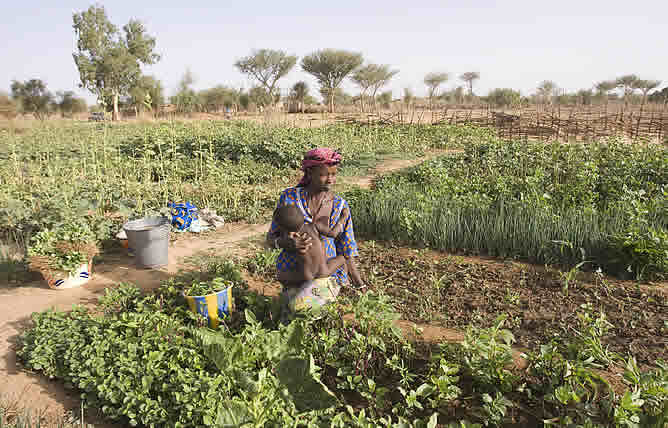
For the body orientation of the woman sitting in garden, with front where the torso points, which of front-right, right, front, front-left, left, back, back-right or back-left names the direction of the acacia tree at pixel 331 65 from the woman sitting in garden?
back-left

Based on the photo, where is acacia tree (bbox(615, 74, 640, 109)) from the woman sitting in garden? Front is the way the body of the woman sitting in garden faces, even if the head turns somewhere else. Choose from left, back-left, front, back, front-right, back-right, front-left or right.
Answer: left

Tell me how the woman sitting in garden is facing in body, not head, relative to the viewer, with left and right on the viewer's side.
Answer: facing the viewer and to the right of the viewer

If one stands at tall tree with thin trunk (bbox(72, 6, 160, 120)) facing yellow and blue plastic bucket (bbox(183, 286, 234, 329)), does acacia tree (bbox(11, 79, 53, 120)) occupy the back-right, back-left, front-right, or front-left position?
back-right

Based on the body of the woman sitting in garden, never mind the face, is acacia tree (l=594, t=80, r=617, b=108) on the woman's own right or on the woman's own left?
on the woman's own left

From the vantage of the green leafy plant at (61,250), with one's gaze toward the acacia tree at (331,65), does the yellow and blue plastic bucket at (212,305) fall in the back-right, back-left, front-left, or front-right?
back-right

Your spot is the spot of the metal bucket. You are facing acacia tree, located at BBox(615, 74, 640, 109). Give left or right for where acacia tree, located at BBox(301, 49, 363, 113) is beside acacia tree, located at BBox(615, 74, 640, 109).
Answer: left

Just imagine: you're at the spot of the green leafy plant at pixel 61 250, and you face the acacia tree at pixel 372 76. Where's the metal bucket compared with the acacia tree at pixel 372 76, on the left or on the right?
right

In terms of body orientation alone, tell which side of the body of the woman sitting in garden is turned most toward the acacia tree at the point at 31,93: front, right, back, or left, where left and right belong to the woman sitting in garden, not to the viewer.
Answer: back
